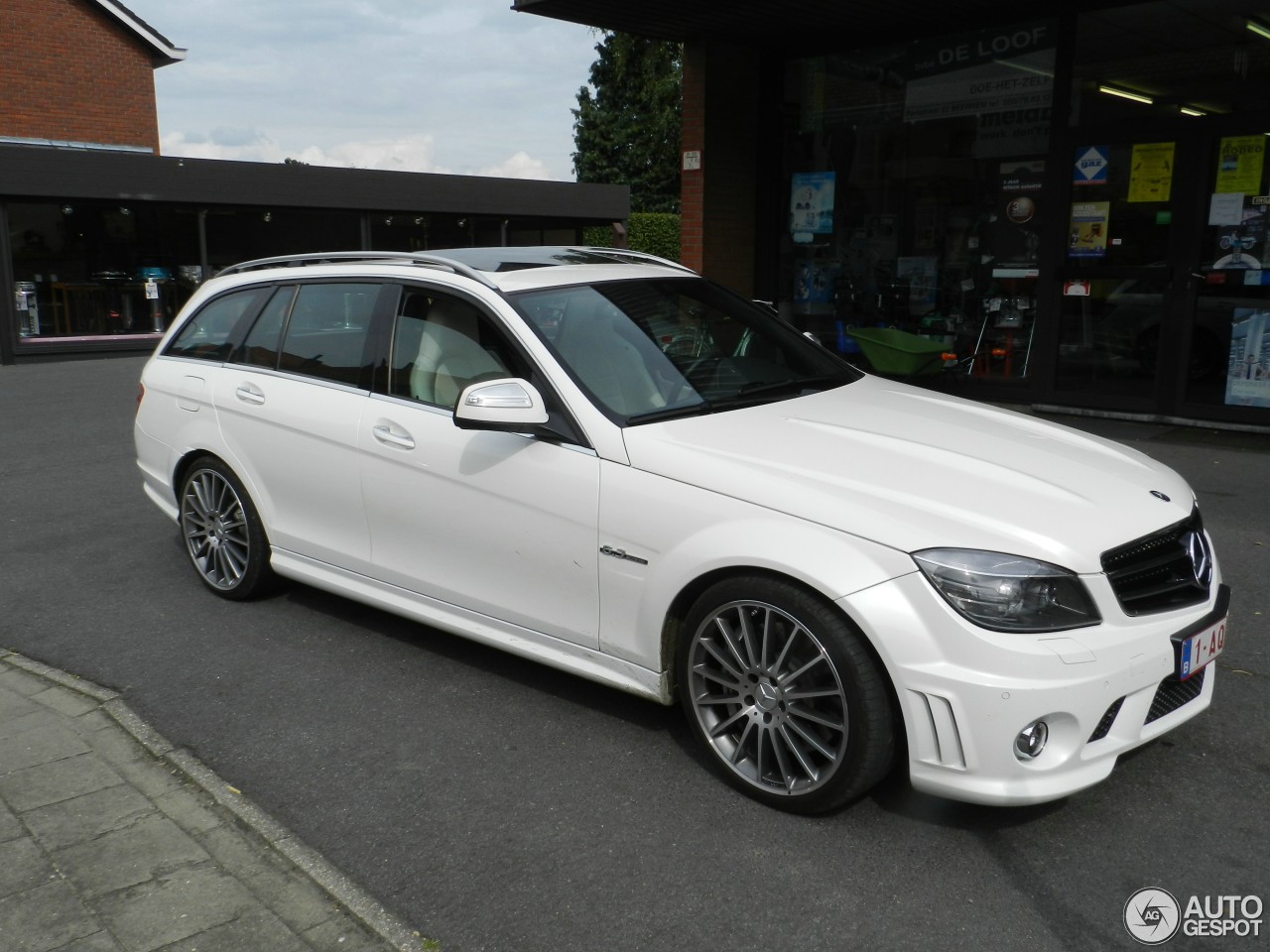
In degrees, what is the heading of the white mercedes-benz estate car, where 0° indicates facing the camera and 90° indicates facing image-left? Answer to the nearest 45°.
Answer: approximately 315°

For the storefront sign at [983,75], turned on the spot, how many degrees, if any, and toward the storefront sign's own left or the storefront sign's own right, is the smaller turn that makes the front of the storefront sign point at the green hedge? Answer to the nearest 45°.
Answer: approximately 135° to the storefront sign's own right

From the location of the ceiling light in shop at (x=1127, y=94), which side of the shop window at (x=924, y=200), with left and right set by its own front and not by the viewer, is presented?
back

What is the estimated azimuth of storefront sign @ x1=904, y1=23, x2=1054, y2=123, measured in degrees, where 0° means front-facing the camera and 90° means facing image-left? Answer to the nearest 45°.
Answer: approximately 45°

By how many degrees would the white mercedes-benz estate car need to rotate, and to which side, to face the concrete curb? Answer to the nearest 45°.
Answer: approximately 90° to its right

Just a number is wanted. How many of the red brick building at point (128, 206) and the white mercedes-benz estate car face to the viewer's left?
0

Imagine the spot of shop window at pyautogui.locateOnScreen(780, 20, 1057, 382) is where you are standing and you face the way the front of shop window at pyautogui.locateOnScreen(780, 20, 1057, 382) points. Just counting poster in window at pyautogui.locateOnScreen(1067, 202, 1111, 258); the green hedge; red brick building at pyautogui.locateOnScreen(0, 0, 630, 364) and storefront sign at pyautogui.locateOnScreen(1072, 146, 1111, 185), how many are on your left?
2

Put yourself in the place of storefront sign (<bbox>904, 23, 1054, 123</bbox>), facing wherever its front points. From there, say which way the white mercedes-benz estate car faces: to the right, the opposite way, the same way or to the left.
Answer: to the left

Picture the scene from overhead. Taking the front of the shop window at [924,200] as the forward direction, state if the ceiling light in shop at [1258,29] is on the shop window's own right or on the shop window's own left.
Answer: on the shop window's own left

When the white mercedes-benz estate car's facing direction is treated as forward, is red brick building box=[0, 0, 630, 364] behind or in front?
behind

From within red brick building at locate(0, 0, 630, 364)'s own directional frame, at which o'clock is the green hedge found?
The green hedge is roughly at 9 o'clock from the red brick building.

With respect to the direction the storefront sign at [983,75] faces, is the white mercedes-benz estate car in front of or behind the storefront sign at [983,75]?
in front

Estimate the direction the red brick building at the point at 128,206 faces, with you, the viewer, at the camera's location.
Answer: facing the viewer and to the right of the viewer

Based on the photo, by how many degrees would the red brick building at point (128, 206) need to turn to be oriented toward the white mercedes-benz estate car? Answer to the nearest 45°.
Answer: approximately 45° to its right

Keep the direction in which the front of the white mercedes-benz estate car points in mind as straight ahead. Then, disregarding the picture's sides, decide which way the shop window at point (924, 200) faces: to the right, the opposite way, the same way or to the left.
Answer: to the right

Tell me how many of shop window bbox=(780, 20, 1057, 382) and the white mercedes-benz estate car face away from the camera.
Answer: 0

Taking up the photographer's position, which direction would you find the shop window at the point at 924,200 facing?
facing the viewer and to the left of the viewer
